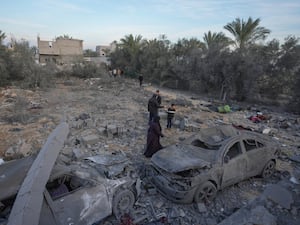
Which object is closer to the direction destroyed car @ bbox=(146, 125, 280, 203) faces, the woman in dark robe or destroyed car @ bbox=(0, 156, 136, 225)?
the destroyed car

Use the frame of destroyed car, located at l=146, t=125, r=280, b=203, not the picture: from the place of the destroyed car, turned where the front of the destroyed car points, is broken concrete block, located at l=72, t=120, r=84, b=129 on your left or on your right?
on your right

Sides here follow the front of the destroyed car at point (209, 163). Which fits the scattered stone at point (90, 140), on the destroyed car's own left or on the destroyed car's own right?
on the destroyed car's own right

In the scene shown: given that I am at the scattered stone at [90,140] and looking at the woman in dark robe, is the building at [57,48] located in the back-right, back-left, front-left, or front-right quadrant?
back-left

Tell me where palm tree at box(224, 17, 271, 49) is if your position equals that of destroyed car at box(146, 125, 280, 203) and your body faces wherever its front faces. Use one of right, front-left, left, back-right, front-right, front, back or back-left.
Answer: back-right

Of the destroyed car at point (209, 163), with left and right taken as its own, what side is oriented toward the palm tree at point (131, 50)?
right

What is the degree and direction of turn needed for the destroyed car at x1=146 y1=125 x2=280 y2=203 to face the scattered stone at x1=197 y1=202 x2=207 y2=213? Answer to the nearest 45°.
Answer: approximately 45° to its left

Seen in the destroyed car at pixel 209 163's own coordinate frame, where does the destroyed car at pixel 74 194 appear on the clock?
the destroyed car at pixel 74 194 is roughly at 12 o'clock from the destroyed car at pixel 209 163.

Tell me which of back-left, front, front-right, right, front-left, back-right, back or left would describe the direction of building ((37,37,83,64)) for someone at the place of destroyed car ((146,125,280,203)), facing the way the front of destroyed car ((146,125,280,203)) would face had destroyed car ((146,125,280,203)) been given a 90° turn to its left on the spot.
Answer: back

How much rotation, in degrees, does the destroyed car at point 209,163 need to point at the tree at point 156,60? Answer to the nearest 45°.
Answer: approximately 135° to its right

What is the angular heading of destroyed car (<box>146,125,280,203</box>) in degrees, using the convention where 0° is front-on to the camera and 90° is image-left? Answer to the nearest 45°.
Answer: approximately 45°

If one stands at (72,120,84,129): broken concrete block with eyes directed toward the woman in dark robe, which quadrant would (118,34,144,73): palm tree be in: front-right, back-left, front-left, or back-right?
back-left

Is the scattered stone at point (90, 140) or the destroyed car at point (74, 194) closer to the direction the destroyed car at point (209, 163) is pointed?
the destroyed car
